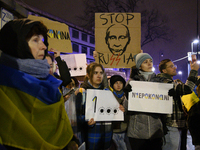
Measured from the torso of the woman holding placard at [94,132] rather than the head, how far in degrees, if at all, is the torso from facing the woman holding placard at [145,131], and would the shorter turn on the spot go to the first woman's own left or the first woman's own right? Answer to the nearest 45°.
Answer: approximately 45° to the first woman's own left

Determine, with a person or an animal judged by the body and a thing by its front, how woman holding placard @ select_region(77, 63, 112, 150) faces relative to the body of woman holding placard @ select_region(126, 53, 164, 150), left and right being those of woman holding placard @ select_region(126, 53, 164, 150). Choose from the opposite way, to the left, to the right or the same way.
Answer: the same way

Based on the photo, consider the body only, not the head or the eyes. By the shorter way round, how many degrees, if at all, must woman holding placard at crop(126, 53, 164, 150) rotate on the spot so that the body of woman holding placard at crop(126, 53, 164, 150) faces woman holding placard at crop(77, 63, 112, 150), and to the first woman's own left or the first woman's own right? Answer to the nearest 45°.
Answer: approximately 135° to the first woman's own right

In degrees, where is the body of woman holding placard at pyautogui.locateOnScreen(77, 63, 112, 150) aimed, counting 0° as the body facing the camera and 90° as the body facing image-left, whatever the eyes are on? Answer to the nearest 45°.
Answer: approximately 315°

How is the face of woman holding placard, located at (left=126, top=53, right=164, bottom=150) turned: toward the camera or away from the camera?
toward the camera

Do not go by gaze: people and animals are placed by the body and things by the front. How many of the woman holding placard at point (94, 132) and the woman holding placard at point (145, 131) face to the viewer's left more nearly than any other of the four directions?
0
